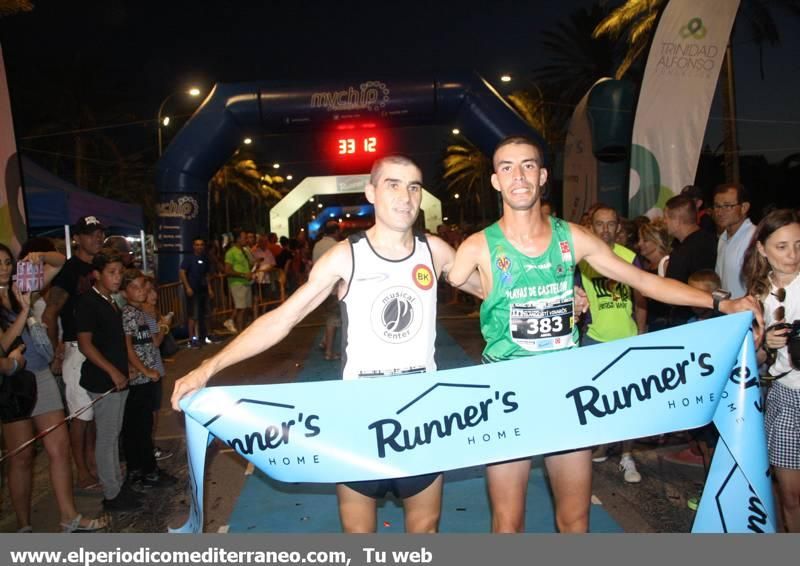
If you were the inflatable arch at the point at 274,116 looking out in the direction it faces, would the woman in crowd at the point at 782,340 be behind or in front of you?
in front

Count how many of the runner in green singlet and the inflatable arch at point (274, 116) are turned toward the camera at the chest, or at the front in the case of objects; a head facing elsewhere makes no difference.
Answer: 2

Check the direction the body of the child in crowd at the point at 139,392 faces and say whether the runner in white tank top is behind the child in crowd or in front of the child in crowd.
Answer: in front

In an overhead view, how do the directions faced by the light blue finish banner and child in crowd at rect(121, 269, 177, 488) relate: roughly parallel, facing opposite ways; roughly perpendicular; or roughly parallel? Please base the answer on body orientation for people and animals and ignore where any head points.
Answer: roughly perpendicular

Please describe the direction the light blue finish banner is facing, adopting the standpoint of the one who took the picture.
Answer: facing the viewer

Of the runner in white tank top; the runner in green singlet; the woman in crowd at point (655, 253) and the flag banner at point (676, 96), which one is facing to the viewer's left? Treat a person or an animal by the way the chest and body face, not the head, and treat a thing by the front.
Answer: the woman in crowd

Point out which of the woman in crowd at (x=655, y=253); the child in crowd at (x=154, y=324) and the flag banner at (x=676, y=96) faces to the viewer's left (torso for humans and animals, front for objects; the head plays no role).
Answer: the woman in crowd

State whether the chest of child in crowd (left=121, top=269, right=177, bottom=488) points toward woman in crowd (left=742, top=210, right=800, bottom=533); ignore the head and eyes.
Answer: yes

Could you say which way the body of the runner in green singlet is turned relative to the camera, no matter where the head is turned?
toward the camera

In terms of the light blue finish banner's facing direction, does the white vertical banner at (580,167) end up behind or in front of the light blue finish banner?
behind

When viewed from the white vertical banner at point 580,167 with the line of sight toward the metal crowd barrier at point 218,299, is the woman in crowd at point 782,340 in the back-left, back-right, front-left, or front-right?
back-left

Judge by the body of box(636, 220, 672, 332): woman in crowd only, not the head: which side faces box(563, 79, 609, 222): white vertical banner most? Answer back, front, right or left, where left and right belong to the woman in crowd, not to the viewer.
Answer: right

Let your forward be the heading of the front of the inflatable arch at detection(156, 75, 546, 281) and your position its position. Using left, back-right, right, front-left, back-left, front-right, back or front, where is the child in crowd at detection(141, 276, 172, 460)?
front

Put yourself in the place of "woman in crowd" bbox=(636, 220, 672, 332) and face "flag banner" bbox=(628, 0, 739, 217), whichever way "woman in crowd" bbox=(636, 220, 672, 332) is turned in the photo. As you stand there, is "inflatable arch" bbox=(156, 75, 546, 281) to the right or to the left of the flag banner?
left
